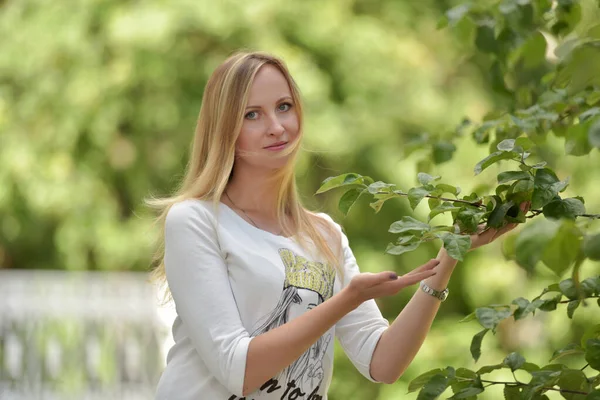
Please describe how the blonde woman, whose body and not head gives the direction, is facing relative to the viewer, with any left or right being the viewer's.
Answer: facing the viewer and to the right of the viewer

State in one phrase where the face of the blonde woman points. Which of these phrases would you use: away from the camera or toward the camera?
toward the camera

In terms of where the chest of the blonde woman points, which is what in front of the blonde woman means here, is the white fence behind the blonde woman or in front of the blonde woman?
behind
